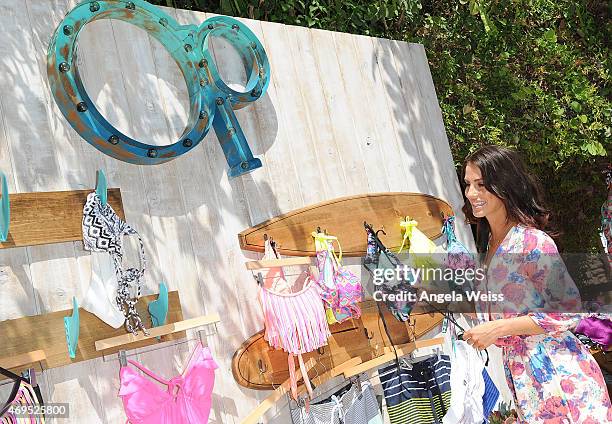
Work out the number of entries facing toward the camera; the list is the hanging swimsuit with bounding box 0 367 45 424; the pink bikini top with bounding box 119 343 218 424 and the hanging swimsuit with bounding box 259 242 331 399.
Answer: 3

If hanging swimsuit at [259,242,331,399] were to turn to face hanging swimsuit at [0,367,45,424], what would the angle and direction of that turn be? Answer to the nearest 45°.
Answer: approximately 45° to its right

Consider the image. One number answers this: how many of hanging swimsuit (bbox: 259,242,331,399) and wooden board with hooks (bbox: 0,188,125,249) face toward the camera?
2

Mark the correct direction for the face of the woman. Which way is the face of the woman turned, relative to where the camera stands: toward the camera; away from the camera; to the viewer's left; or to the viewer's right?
to the viewer's left

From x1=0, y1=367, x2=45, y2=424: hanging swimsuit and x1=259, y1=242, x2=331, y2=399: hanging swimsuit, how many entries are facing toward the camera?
2

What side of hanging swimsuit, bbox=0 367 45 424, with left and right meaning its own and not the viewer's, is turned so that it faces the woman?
left

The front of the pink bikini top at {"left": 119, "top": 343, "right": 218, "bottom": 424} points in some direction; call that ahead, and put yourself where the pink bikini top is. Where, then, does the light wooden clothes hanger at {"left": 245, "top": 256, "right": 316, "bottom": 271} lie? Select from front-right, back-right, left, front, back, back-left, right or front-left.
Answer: back-left

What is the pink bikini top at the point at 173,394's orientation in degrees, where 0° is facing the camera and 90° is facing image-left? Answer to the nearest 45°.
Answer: approximately 0°
